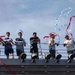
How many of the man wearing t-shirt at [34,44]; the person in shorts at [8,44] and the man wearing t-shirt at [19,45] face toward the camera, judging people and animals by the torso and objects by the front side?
3

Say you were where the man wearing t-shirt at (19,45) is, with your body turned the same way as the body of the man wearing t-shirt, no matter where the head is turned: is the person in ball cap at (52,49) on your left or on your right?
on your left

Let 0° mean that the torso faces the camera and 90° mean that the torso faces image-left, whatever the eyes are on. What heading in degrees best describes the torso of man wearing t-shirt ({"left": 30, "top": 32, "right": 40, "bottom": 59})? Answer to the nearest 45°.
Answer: approximately 0°

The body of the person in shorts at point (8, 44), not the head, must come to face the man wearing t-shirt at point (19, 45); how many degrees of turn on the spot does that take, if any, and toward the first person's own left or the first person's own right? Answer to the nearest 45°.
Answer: approximately 90° to the first person's own left

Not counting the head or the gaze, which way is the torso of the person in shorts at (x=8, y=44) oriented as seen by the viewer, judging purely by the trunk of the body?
toward the camera

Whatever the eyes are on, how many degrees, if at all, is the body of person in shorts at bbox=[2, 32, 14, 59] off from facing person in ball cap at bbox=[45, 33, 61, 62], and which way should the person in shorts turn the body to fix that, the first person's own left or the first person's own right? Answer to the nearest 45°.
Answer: approximately 90° to the first person's own left

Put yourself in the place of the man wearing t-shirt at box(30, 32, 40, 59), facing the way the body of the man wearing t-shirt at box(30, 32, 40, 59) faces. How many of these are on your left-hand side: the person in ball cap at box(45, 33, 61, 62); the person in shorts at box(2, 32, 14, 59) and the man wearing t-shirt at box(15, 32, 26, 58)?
1

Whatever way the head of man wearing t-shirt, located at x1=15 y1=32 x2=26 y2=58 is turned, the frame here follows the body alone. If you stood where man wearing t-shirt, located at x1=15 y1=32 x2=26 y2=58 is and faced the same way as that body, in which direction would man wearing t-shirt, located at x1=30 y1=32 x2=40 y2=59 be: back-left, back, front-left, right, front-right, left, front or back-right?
left

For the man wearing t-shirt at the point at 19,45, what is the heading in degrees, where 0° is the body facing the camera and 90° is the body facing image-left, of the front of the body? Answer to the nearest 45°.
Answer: approximately 0°

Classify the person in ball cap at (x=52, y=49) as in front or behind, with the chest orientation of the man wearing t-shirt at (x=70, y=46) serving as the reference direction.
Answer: in front

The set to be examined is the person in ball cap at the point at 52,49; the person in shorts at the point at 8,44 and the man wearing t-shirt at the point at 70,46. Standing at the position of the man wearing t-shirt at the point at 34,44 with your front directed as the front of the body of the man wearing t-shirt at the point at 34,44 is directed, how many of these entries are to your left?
2
